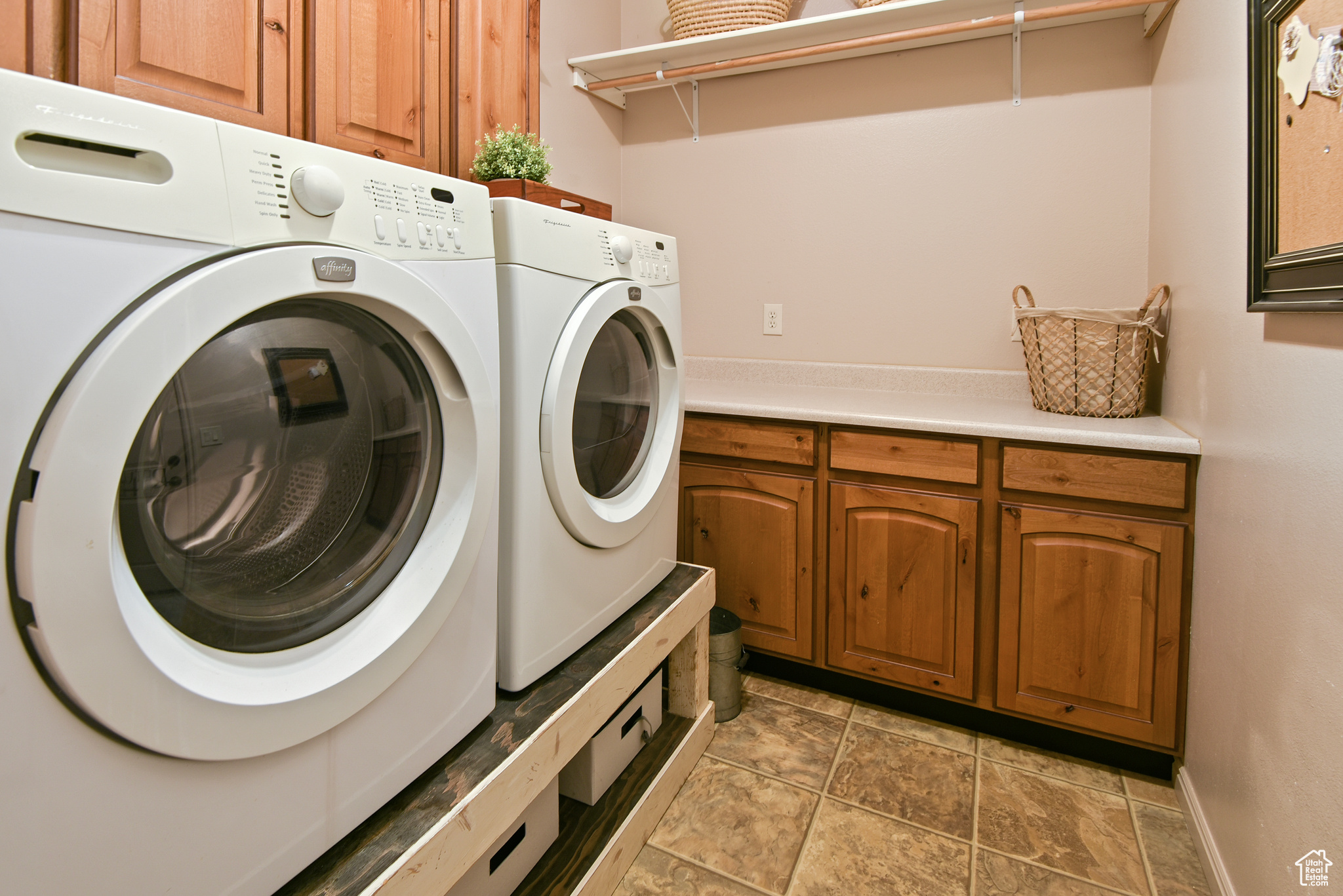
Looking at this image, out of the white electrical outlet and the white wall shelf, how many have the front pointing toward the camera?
2

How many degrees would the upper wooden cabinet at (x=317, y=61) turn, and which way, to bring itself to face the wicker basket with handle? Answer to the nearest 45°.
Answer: approximately 45° to its left

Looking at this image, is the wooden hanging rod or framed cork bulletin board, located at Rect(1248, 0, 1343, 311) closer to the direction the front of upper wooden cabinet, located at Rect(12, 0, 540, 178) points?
the framed cork bulletin board

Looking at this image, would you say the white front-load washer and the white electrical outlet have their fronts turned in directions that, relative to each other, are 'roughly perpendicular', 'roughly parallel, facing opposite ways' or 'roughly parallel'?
roughly perpendicular

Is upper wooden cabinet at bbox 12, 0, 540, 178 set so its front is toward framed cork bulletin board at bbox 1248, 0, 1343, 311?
yes

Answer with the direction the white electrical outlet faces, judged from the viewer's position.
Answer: facing the viewer

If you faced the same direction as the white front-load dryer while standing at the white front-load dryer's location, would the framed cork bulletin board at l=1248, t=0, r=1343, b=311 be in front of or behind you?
in front

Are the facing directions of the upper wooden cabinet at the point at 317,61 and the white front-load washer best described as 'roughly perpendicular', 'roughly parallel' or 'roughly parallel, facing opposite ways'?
roughly parallel

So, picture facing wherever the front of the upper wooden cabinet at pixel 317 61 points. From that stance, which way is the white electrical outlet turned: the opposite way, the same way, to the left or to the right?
to the right

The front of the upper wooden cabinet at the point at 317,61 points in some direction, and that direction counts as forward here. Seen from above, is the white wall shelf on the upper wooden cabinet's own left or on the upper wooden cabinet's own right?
on the upper wooden cabinet's own left

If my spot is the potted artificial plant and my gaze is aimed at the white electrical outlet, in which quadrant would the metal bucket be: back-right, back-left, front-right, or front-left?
front-right

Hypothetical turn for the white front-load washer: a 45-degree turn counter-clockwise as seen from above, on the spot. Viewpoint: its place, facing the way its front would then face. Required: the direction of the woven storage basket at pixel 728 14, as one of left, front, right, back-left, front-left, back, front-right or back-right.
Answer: front-left

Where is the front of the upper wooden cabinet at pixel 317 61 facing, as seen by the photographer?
facing the viewer and to the right of the viewer

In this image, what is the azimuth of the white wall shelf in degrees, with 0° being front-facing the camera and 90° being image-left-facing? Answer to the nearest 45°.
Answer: approximately 0°
